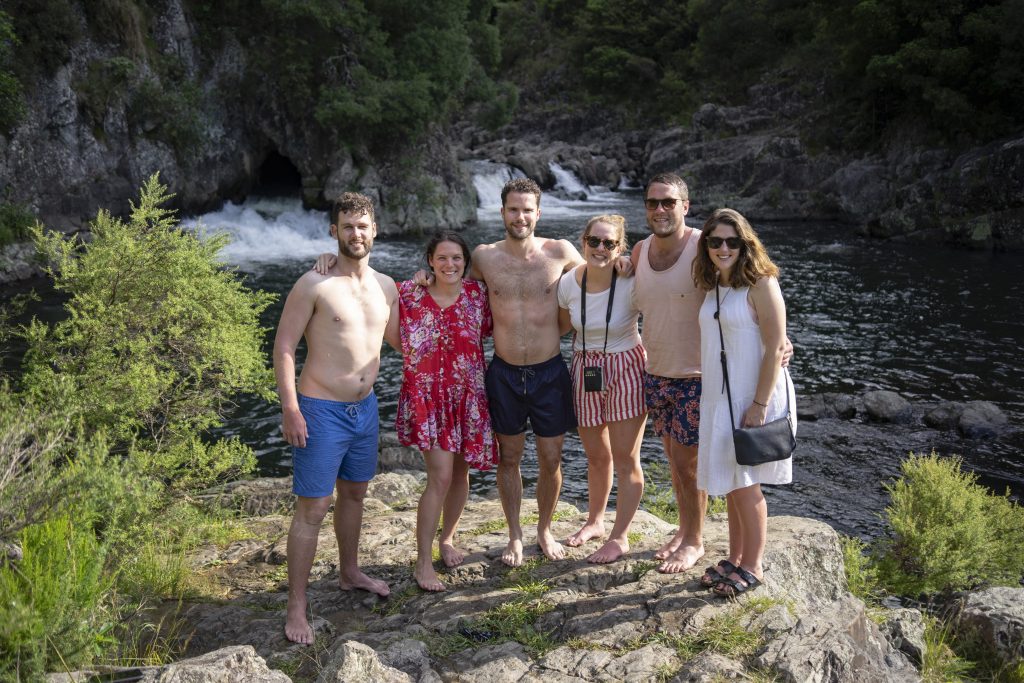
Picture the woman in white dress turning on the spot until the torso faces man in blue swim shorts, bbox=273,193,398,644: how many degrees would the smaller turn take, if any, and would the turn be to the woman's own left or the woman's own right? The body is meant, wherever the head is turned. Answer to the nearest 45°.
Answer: approximately 45° to the woman's own right

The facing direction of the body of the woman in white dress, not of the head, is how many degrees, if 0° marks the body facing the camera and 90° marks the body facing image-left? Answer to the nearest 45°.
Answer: approximately 45°

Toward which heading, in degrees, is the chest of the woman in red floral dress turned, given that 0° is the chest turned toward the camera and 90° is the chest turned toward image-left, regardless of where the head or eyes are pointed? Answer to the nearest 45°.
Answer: approximately 0°

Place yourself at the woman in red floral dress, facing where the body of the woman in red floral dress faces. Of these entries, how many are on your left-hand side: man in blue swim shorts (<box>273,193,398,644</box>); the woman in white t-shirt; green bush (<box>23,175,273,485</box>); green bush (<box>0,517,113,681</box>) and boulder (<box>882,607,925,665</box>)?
2

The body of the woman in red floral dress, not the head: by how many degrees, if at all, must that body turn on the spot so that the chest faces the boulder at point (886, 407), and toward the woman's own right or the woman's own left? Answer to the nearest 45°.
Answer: approximately 135° to the woman's own left

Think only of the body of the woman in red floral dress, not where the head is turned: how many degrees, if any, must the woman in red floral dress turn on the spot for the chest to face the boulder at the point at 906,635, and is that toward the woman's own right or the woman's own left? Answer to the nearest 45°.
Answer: approximately 90° to the woman's own left

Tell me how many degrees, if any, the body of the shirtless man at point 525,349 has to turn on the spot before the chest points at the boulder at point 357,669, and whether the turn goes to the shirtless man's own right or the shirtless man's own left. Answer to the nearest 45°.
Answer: approximately 45° to the shirtless man's own right

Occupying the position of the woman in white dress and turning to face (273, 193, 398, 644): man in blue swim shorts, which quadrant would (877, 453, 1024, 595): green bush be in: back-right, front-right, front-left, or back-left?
back-right

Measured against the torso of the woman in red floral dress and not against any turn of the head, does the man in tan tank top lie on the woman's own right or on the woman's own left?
on the woman's own left
